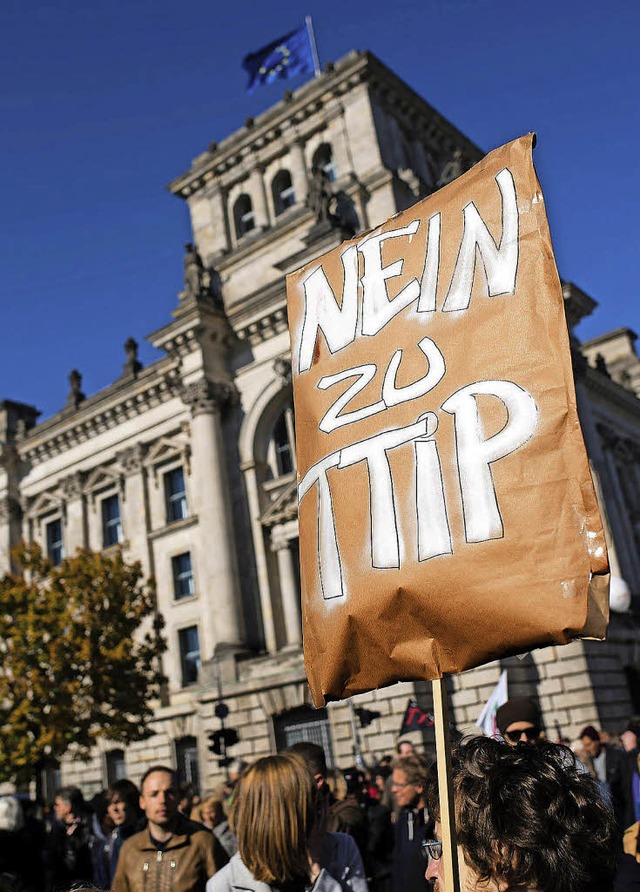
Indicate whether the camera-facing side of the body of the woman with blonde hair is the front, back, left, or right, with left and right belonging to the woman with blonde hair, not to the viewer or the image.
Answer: back

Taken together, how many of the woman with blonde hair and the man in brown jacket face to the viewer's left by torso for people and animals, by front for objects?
0

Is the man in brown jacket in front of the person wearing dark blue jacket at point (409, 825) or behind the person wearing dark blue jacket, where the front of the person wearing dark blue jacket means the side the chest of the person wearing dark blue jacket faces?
in front

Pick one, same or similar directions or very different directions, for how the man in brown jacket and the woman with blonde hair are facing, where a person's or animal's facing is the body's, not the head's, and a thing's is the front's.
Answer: very different directions

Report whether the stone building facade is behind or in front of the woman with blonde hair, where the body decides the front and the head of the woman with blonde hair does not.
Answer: in front

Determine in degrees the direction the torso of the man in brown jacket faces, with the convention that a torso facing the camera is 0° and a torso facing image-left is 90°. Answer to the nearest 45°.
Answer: approximately 0°

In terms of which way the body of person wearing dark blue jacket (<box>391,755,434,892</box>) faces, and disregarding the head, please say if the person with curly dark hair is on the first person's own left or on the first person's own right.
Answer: on the first person's own left
